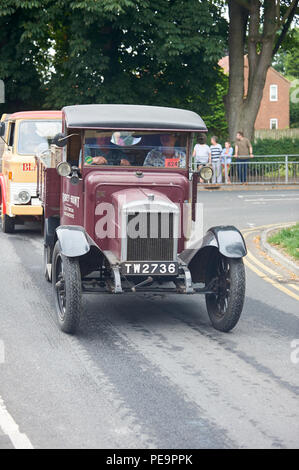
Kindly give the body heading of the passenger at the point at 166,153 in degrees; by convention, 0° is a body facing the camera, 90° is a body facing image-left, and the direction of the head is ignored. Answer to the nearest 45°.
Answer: approximately 0°

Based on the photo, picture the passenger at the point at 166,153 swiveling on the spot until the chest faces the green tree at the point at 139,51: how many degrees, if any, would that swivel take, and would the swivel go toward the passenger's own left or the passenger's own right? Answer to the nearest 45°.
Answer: approximately 180°

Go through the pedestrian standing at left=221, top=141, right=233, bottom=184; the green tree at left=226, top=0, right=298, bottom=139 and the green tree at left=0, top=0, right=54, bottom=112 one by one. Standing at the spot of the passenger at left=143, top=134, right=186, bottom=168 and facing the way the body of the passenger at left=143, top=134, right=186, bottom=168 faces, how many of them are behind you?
3

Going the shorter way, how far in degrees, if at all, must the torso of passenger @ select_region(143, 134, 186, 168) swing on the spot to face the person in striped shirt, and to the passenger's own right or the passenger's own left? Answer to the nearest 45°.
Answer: approximately 180°

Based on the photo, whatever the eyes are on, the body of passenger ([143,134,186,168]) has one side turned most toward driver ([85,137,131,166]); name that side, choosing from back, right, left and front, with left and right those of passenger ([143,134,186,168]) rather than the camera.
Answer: right

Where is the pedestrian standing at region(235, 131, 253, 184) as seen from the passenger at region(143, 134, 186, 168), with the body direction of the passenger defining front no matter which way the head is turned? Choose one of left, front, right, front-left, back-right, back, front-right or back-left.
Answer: back

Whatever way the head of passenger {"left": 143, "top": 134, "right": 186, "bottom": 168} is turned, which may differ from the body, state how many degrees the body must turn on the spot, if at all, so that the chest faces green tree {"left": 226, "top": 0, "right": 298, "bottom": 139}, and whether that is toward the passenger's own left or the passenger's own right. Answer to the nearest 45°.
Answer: approximately 180°

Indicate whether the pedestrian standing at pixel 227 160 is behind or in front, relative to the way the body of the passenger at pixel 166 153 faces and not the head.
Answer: behind

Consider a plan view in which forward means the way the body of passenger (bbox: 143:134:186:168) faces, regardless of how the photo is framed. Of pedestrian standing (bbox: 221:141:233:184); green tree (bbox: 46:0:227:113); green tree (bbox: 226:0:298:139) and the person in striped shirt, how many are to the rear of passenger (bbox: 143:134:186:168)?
4

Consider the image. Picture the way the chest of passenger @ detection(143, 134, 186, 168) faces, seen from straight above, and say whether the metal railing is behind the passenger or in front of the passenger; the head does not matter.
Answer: behind
